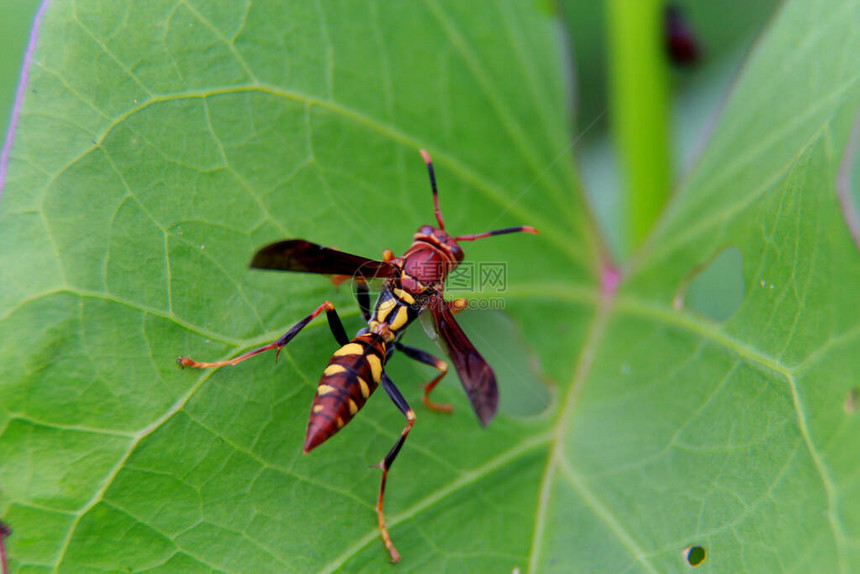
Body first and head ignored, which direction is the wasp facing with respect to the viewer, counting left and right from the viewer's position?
facing away from the viewer and to the right of the viewer
